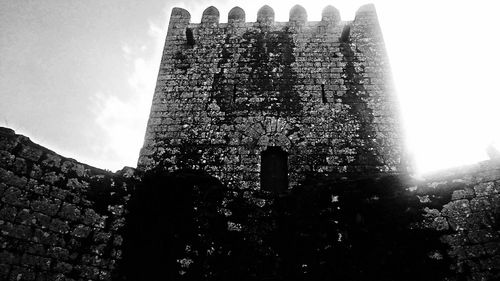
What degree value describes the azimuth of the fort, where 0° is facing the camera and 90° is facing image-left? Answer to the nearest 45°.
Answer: approximately 0°
